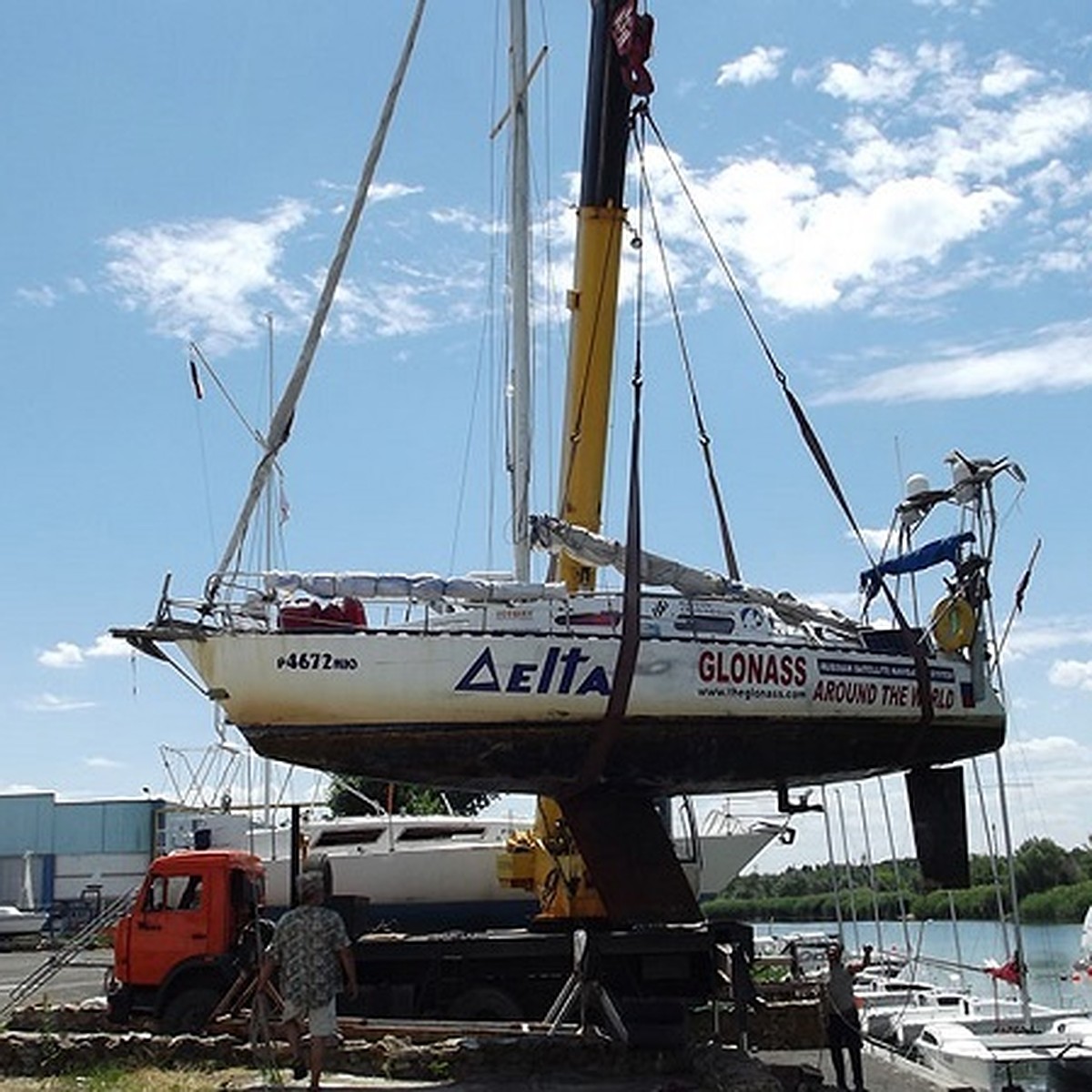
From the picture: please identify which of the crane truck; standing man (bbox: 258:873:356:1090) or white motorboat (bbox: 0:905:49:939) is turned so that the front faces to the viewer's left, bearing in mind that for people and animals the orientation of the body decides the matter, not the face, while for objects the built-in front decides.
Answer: the crane truck

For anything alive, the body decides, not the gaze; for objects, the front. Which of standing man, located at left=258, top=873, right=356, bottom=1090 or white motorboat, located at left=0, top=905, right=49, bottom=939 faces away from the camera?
the standing man

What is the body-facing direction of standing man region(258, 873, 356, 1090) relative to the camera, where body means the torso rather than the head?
away from the camera

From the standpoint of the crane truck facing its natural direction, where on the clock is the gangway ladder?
The gangway ladder is roughly at 1 o'clock from the crane truck.

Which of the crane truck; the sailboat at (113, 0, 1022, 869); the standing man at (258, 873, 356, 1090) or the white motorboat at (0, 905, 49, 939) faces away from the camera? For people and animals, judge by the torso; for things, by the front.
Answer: the standing man

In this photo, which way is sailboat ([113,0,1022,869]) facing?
to the viewer's left

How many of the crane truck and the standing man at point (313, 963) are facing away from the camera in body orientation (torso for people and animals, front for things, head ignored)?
1

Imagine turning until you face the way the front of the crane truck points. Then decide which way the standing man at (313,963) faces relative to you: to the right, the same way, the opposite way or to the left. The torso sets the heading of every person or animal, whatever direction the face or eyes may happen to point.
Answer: to the right

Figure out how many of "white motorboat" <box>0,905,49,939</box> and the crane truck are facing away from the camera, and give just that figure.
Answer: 0

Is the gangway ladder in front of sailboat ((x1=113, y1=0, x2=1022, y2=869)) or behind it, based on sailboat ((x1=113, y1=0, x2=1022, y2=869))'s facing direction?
in front

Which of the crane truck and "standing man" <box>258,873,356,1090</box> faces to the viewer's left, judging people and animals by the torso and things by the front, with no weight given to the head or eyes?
the crane truck

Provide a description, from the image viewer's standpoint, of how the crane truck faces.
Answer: facing to the left of the viewer

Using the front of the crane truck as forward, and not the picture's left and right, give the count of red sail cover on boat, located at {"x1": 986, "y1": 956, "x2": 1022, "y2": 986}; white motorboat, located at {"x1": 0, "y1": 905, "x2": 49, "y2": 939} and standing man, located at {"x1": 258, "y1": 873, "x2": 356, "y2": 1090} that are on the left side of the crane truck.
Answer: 1

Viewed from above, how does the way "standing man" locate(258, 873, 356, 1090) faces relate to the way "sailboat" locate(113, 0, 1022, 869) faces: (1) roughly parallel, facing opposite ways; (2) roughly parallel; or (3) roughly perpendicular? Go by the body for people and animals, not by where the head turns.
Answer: roughly perpendicular
